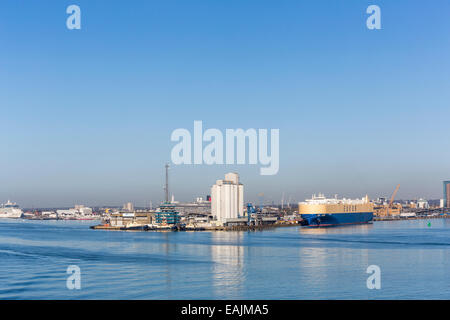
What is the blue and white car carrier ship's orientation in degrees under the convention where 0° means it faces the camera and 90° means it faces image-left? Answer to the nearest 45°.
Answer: approximately 45°
